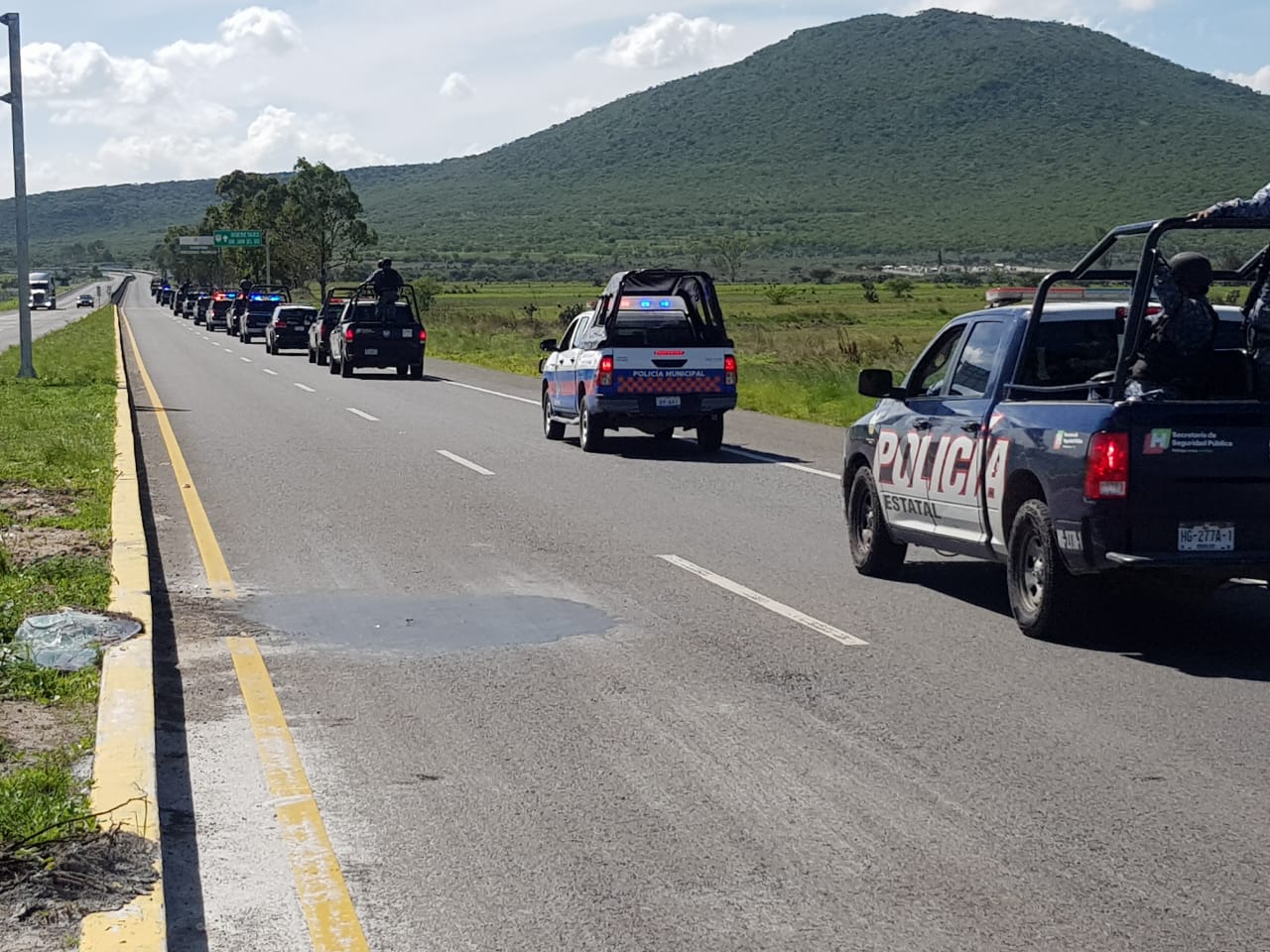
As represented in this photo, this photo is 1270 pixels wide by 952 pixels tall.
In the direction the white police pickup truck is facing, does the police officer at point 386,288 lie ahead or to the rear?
ahead

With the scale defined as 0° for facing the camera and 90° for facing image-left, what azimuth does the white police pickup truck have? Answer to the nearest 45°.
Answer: approximately 180°

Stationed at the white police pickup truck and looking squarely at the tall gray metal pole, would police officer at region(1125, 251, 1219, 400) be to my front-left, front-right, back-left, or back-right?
back-left

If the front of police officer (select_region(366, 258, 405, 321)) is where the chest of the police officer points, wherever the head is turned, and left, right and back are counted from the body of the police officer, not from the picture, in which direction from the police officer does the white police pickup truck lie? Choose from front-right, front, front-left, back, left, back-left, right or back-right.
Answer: back

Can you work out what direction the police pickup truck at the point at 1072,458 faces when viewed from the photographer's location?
facing away from the viewer and to the left of the viewer

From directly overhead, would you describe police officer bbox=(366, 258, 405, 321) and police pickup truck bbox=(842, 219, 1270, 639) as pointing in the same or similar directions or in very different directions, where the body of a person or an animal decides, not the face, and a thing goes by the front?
same or similar directions

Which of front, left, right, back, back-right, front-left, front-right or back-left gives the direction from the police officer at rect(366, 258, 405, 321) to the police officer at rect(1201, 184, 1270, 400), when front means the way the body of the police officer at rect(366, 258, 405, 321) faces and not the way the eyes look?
back

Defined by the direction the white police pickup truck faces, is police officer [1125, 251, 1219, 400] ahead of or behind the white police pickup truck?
behind

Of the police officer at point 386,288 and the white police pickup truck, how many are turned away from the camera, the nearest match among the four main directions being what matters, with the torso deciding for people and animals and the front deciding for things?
2

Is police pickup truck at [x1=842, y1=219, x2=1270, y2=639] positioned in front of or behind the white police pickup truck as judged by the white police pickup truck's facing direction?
behind

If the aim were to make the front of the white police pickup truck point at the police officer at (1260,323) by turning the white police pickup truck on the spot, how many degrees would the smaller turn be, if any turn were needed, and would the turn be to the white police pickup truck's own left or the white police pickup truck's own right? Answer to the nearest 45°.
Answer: approximately 180°

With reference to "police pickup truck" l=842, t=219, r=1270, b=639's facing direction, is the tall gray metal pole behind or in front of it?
in front

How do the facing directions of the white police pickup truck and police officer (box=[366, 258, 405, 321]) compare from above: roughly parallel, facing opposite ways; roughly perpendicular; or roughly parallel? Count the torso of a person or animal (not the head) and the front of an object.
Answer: roughly parallel

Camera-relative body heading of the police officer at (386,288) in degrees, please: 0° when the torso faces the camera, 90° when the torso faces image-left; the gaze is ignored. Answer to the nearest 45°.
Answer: approximately 180°
